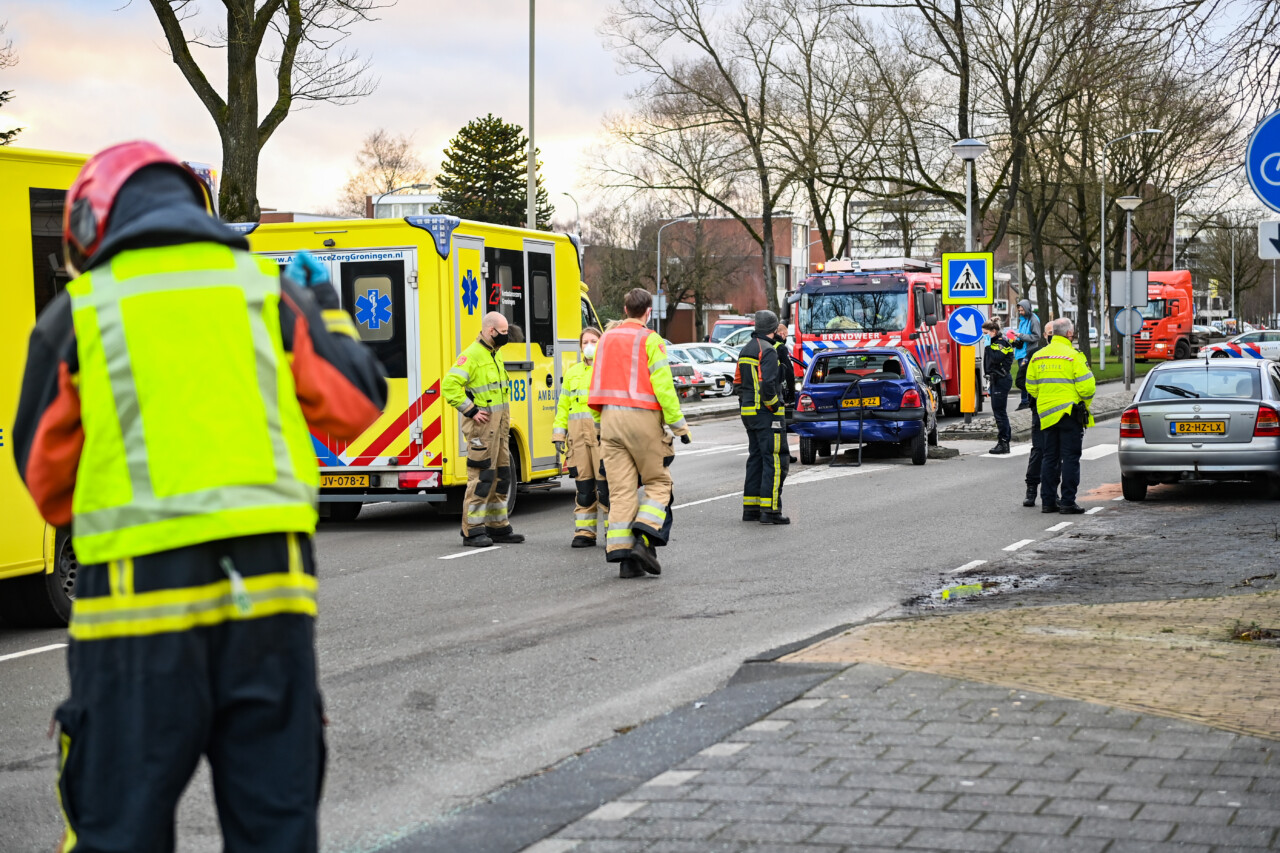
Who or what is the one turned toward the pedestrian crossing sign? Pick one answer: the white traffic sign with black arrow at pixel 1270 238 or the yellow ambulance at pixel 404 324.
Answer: the yellow ambulance

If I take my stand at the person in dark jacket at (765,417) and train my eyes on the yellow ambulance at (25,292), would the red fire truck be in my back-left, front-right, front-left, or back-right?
back-right

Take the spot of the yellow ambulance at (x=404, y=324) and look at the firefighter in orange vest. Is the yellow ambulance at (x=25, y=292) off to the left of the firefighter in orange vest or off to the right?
right

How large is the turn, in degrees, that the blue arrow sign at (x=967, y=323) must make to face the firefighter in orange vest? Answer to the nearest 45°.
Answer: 0° — it already faces them

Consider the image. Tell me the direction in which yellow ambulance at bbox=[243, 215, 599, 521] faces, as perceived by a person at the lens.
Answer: facing away from the viewer and to the right of the viewer

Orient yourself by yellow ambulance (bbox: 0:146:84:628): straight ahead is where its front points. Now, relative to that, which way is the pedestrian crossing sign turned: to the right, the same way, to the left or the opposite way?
the opposite way

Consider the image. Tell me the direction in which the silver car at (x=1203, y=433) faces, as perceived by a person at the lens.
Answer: facing away from the viewer

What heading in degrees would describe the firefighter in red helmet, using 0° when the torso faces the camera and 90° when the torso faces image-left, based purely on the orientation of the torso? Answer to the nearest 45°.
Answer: approximately 180°
